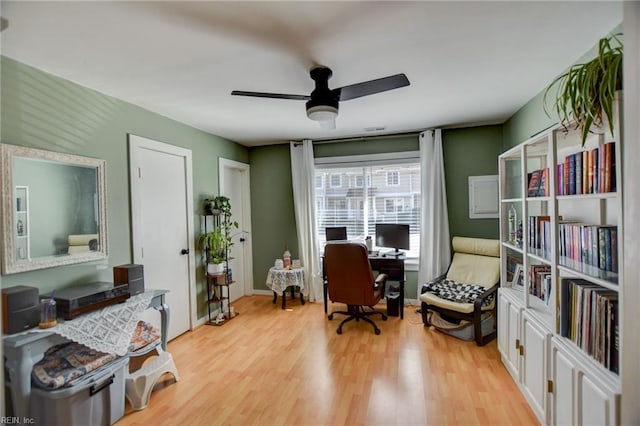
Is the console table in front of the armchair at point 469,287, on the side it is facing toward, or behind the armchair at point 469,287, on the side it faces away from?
in front

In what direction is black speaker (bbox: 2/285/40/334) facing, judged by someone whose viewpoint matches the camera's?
facing the viewer and to the right of the viewer

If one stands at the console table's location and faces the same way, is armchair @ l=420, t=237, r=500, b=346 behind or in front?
in front

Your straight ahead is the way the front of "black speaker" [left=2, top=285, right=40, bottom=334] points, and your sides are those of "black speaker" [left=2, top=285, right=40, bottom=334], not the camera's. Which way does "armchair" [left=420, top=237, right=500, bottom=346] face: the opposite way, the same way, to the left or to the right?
to the right

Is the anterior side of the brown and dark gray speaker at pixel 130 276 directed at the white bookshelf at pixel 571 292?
yes

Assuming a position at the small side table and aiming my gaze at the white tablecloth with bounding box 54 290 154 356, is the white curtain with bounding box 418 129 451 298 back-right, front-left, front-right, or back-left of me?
back-left

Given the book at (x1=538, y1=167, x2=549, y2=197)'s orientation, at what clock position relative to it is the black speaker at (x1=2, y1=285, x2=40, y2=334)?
The black speaker is roughly at 12 o'clock from the book.

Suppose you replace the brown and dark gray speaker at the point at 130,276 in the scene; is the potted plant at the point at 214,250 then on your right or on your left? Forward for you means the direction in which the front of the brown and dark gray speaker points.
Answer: on your left

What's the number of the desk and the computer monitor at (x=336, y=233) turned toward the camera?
2

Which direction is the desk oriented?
toward the camera

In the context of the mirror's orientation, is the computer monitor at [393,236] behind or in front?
in front

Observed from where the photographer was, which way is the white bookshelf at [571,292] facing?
facing the viewer and to the left of the viewer
